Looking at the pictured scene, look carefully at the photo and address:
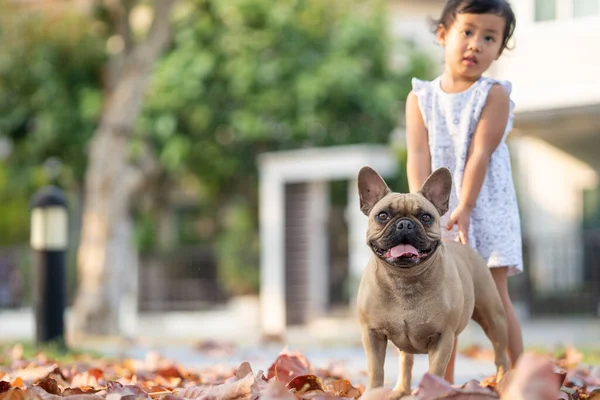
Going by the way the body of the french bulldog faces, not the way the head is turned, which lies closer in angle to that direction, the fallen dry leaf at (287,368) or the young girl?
the fallen dry leaf

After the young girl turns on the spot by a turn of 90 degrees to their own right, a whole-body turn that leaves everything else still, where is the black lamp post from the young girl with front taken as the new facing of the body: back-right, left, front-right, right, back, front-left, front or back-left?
front-right

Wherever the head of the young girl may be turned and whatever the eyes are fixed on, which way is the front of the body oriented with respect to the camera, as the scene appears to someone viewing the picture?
toward the camera

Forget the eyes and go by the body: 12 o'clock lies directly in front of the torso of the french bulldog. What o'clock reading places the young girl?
The young girl is roughly at 5 o'clock from the french bulldog.

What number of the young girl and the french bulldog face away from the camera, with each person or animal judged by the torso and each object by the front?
0

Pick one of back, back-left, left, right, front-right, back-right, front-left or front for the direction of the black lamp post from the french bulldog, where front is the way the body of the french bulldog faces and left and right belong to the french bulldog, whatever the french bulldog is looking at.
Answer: right

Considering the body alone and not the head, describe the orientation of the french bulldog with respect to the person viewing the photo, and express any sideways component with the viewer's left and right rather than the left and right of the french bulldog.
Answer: facing the viewer and to the left of the viewer

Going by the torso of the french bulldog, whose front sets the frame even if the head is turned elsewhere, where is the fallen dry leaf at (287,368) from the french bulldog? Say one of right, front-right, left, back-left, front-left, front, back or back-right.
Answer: right

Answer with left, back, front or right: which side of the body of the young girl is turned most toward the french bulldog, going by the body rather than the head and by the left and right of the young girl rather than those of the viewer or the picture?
front

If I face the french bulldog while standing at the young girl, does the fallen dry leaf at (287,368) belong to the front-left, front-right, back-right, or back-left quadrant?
front-right
